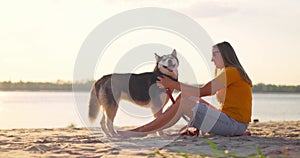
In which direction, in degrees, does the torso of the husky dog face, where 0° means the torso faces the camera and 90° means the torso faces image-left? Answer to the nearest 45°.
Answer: approximately 270°

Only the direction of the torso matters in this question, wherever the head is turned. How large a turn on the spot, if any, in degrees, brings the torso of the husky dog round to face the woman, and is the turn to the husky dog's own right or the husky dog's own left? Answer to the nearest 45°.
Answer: approximately 45° to the husky dog's own right

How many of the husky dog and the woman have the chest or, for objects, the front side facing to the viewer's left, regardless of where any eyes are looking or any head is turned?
1

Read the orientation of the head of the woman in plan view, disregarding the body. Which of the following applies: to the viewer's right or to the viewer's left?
to the viewer's left

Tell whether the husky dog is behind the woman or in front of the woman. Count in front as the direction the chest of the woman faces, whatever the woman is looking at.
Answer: in front

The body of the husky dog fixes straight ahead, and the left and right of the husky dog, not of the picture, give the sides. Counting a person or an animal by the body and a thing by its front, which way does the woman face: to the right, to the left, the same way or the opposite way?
the opposite way

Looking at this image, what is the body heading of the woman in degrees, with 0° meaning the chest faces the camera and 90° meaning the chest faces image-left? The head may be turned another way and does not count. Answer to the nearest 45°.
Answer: approximately 90°
